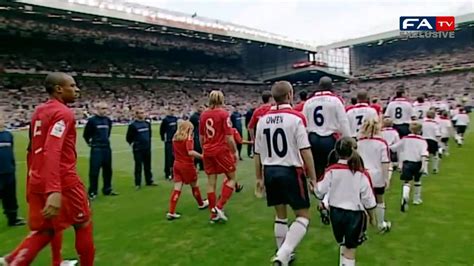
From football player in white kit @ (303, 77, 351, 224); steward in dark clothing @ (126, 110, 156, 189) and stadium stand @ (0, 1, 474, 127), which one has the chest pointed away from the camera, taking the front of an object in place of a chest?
the football player in white kit

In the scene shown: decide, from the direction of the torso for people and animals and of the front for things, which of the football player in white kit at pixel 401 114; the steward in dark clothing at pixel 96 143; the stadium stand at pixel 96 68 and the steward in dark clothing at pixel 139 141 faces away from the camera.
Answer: the football player in white kit

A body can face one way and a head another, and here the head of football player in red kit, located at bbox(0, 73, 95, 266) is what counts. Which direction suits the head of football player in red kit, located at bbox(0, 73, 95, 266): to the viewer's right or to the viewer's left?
to the viewer's right

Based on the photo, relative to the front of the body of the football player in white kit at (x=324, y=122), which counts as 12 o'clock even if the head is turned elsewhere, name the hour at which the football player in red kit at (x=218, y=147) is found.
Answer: The football player in red kit is roughly at 9 o'clock from the football player in white kit.

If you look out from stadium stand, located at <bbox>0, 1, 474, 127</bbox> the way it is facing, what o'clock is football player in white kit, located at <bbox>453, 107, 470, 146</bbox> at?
The football player in white kit is roughly at 12 o'clock from the stadium stand.

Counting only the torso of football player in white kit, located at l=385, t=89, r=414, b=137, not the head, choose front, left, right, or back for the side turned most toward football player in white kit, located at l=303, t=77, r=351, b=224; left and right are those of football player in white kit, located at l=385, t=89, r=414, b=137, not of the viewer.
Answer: back

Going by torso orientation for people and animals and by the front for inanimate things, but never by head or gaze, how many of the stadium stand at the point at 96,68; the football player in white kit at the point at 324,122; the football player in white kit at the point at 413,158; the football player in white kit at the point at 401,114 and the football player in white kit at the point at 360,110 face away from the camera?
4

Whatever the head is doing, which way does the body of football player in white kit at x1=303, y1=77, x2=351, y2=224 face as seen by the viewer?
away from the camera

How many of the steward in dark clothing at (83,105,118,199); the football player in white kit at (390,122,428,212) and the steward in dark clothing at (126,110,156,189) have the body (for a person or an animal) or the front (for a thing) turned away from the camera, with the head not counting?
1

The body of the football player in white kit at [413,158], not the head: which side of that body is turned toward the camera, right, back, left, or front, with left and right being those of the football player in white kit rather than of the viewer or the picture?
back

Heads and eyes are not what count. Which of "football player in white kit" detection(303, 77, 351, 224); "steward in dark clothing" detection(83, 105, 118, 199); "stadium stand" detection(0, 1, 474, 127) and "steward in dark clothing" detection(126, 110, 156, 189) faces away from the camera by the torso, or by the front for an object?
the football player in white kit

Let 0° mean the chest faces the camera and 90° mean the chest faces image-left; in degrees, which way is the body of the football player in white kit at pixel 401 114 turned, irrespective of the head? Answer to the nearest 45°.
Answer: approximately 180°

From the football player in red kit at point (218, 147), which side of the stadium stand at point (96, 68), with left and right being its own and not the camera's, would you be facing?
front

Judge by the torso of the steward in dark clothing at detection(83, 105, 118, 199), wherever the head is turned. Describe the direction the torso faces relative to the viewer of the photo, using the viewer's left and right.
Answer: facing the viewer and to the right of the viewer

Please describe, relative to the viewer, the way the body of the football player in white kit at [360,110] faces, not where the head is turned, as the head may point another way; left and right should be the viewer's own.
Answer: facing away from the viewer

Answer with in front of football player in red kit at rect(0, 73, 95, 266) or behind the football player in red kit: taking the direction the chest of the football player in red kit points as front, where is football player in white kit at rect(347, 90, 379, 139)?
in front
